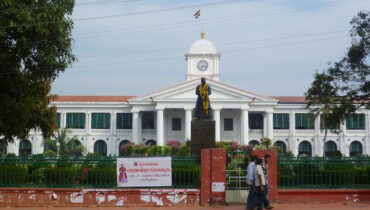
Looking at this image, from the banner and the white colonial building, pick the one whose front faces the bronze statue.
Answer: the white colonial building

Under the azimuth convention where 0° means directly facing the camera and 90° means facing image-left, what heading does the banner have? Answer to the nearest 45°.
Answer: approximately 0°

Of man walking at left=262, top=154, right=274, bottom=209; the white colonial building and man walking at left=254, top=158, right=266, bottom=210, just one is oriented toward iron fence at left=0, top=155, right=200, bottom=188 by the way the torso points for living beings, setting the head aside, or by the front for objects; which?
the white colonial building

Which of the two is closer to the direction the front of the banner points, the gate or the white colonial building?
the gate

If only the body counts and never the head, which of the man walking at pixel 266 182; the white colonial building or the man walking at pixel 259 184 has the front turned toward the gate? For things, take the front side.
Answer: the white colonial building

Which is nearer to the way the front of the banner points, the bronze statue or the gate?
the gate
